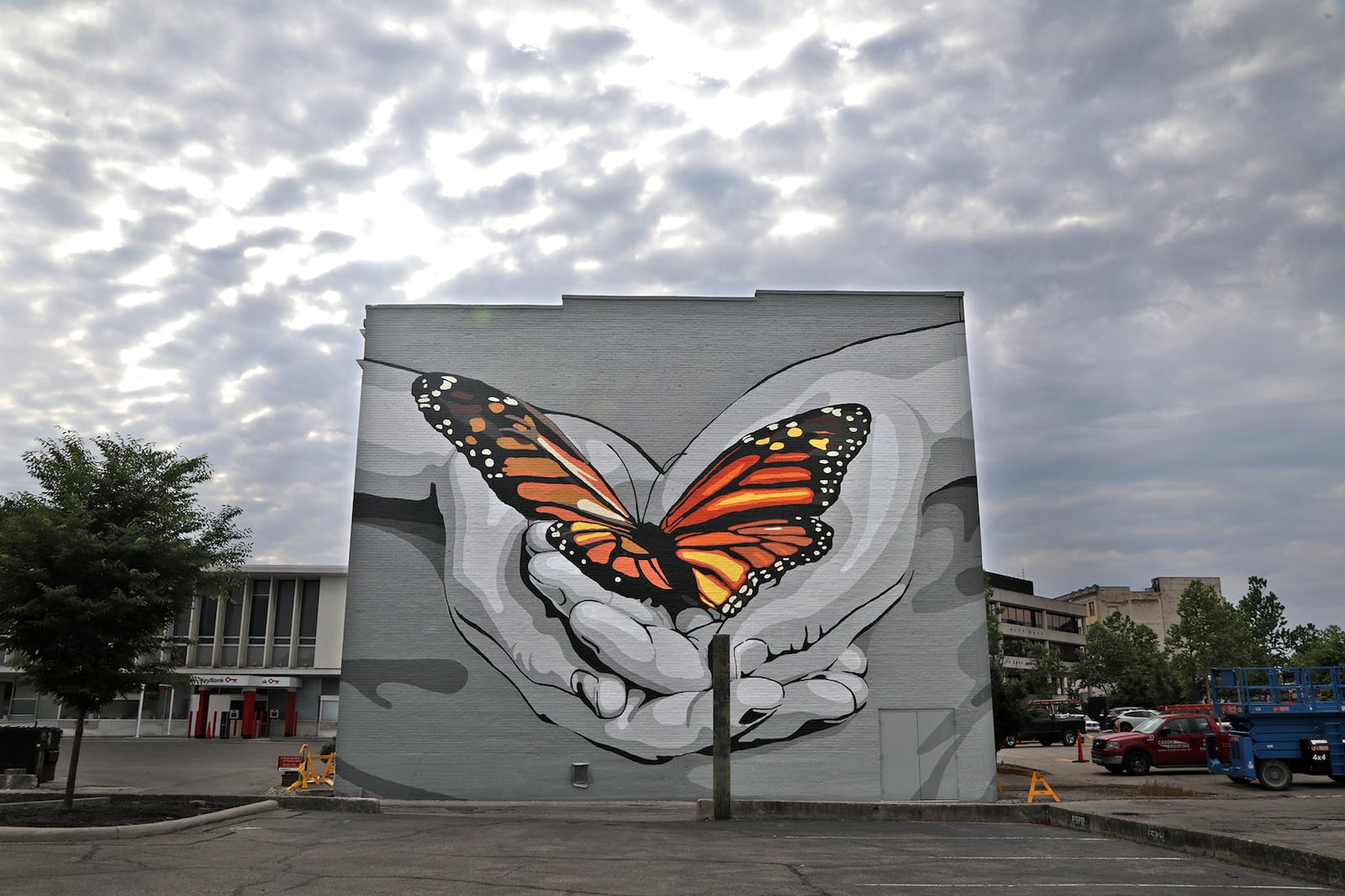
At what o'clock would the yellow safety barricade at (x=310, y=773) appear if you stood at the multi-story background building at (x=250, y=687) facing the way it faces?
The yellow safety barricade is roughly at 12 o'clock from the multi-story background building.

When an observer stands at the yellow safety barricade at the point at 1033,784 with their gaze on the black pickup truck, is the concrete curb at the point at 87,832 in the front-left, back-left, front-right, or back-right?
back-left

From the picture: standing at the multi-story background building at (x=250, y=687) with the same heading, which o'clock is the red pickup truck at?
The red pickup truck is roughly at 11 o'clock from the multi-story background building.

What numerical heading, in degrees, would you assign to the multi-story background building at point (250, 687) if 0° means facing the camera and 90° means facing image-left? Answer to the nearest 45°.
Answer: approximately 0°

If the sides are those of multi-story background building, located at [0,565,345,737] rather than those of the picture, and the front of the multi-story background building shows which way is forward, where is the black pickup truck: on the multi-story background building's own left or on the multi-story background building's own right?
on the multi-story background building's own left

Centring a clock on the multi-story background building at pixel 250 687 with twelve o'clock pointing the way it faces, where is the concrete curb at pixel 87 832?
The concrete curb is roughly at 12 o'clock from the multi-story background building.

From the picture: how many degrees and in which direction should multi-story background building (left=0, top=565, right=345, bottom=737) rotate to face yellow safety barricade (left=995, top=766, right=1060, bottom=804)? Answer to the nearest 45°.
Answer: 0° — it already faces it

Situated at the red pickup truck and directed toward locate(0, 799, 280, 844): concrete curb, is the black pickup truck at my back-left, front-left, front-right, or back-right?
back-right

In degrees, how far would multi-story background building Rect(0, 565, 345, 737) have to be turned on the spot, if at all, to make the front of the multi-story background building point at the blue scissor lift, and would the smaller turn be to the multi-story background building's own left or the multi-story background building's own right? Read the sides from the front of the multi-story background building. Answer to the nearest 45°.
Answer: approximately 45° to the multi-story background building's own left
